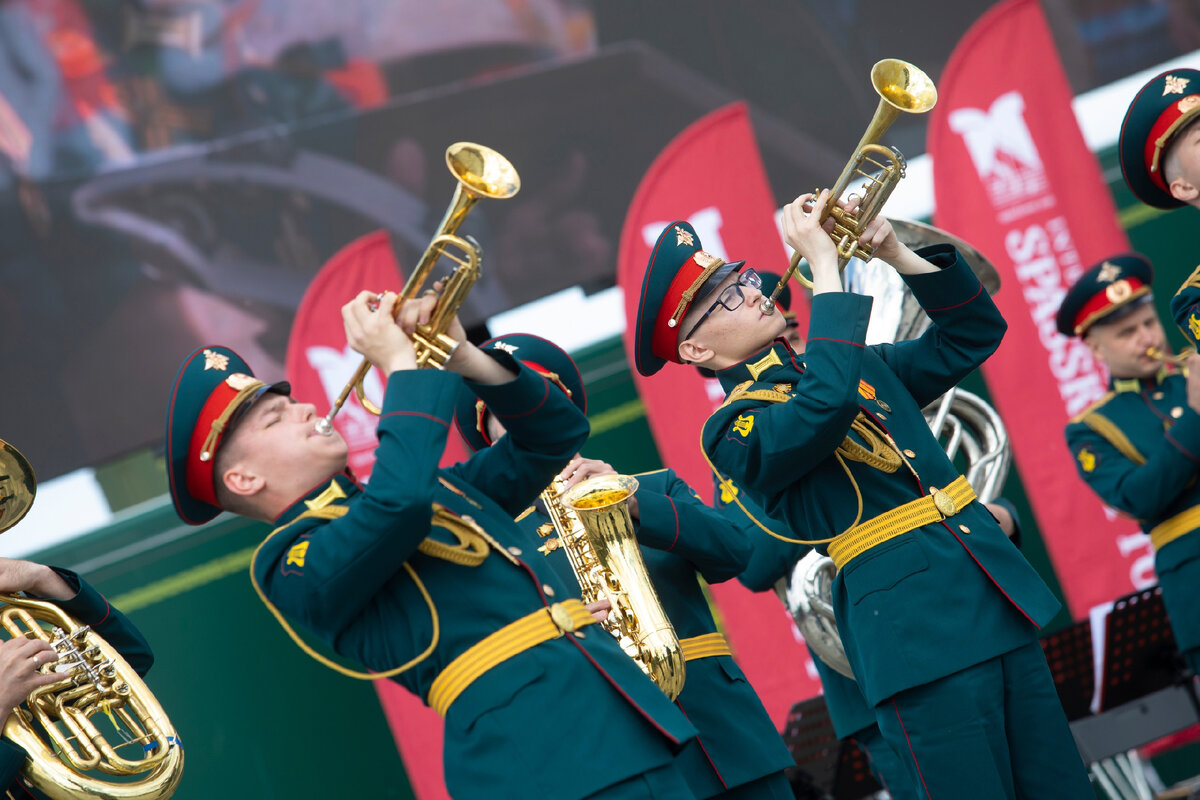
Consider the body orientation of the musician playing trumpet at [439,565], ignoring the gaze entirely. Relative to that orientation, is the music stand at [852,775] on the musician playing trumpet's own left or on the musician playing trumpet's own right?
on the musician playing trumpet's own left

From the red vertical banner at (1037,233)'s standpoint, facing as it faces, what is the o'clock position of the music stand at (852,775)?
The music stand is roughly at 1 o'clock from the red vertical banner.

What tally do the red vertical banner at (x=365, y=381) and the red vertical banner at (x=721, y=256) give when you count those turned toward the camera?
2

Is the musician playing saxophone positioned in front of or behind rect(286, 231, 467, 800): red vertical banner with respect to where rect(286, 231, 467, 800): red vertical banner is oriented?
in front
